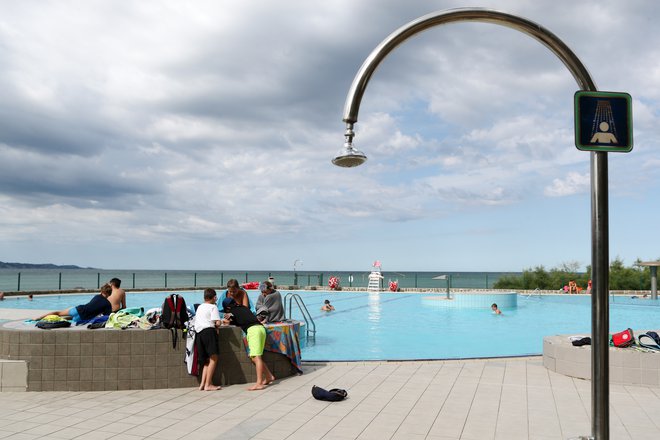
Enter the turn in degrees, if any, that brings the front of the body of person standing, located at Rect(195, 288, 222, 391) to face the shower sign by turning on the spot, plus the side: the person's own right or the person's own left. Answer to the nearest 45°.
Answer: approximately 90° to the person's own right

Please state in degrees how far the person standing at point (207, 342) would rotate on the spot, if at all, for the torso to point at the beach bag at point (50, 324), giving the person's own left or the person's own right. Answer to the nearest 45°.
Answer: approximately 135° to the person's own left

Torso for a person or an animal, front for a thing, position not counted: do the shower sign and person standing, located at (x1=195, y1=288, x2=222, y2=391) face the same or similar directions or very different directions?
very different directions

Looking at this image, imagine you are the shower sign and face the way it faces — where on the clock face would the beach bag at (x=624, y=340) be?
The beach bag is roughly at 6 o'clock from the shower sign.

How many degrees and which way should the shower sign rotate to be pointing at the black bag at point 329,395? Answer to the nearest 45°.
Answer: approximately 135° to its right

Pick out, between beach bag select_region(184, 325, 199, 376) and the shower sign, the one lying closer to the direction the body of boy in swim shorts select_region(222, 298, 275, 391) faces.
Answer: the beach bag

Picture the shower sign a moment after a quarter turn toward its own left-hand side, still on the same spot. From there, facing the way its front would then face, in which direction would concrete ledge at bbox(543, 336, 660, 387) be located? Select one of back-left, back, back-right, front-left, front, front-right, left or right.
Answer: left
